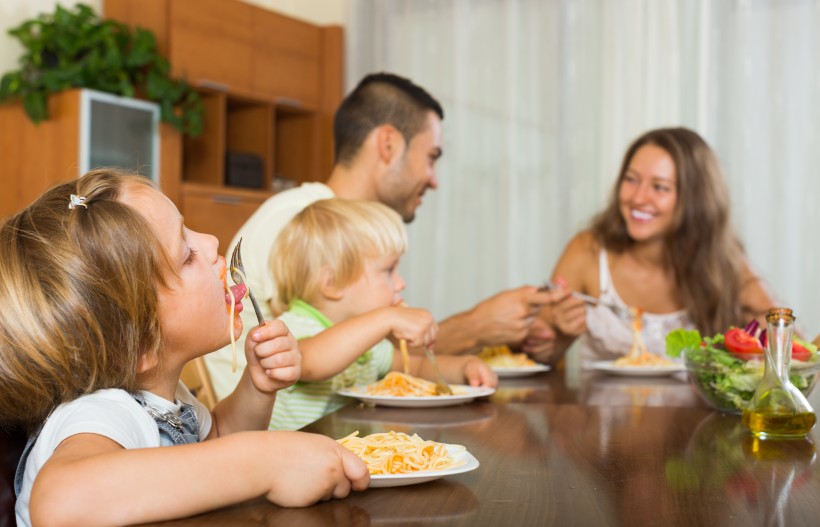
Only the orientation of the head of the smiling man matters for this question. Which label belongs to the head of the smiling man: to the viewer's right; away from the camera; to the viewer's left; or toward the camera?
to the viewer's right

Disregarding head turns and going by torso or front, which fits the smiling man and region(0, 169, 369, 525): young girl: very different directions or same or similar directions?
same or similar directions

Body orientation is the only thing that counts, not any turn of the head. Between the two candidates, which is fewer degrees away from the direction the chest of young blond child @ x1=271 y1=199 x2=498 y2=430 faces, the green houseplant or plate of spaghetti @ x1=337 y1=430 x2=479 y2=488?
the plate of spaghetti

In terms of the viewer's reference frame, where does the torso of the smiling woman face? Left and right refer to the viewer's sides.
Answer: facing the viewer and to the left of the viewer

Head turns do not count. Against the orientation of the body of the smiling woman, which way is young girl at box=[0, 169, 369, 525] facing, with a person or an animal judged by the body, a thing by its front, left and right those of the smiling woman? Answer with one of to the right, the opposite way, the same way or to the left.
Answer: to the left

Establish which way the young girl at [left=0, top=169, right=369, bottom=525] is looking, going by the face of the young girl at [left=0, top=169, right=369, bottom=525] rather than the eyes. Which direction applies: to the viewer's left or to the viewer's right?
to the viewer's right

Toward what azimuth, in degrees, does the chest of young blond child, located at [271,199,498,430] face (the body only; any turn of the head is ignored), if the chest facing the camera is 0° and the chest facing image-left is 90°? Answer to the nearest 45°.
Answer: approximately 270°

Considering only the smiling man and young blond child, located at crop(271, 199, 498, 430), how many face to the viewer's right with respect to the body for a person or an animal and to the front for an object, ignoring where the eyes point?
2

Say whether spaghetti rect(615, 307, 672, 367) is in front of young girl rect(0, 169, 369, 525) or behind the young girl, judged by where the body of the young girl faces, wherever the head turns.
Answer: in front

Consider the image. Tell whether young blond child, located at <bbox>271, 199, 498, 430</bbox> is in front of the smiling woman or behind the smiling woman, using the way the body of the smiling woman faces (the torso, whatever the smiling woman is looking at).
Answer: in front

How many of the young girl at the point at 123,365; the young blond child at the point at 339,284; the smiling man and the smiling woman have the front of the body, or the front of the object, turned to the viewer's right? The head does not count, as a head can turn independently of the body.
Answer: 3

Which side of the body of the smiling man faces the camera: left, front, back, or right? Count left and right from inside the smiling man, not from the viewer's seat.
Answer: right

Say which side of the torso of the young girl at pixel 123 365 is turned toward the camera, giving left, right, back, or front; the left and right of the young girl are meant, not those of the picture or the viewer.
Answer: right

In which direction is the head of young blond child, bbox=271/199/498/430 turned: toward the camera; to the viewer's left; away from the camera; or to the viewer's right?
to the viewer's right

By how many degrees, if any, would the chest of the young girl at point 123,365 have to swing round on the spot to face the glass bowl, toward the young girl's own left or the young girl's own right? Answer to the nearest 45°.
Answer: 0° — they already face it

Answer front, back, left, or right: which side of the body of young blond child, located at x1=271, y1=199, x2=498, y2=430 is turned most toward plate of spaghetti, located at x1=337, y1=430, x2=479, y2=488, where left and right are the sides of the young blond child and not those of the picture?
right
